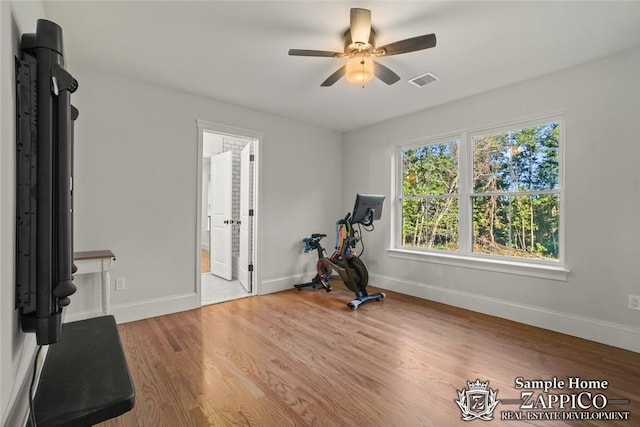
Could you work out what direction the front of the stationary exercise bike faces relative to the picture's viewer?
facing the viewer and to the right of the viewer

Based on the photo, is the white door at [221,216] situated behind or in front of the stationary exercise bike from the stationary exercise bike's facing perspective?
behind

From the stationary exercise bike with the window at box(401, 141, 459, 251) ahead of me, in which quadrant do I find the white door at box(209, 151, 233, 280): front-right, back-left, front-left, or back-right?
back-left

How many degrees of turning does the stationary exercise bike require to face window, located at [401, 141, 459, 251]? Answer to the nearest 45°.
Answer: approximately 45° to its left
